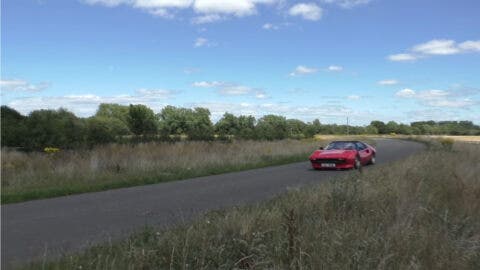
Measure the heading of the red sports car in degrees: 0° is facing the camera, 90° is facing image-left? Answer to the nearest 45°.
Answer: approximately 45°
